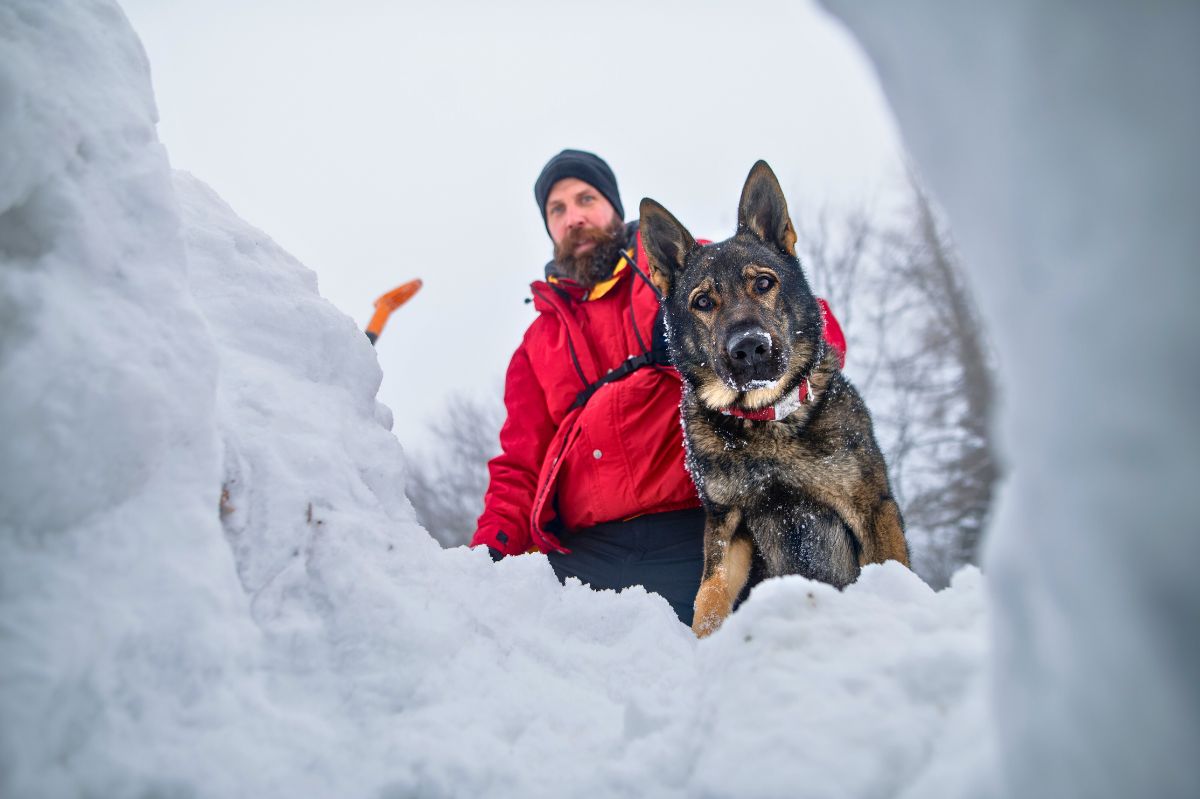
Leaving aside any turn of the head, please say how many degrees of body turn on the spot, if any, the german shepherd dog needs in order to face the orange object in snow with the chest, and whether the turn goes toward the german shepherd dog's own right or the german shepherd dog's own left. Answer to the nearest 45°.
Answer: approximately 135° to the german shepherd dog's own right

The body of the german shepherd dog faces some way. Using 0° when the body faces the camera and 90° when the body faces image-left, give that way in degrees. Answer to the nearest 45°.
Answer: approximately 0°

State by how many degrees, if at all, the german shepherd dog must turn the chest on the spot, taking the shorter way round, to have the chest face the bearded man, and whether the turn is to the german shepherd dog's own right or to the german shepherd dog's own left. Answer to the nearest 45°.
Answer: approximately 135° to the german shepherd dog's own right
